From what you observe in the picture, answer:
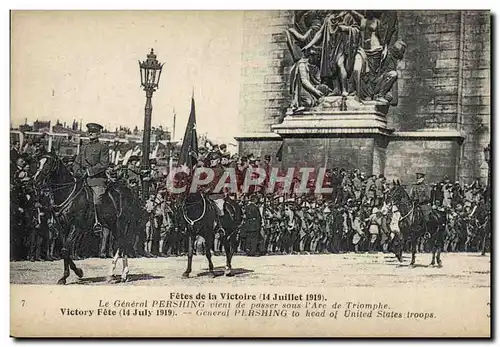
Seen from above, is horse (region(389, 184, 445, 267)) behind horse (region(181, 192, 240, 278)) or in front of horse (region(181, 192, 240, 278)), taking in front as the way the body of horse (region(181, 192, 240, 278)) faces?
behind

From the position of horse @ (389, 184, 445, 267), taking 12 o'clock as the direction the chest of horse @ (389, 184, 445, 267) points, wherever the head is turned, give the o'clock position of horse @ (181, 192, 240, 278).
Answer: horse @ (181, 192, 240, 278) is roughly at 1 o'clock from horse @ (389, 184, 445, 267).

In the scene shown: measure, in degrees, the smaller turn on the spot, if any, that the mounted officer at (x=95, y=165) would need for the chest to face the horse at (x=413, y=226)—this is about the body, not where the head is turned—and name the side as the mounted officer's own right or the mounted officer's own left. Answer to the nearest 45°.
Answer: approximately 135° to the mounted officer's own left

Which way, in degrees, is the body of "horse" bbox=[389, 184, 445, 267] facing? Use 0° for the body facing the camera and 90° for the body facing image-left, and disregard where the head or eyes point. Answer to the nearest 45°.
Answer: approximately 45°

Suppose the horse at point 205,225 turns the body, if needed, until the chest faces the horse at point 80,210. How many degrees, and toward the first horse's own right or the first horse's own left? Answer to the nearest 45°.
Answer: approximately 45° to the first horse's own right

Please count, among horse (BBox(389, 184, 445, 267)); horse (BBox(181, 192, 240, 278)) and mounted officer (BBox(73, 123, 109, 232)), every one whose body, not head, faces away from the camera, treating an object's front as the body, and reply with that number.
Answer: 0

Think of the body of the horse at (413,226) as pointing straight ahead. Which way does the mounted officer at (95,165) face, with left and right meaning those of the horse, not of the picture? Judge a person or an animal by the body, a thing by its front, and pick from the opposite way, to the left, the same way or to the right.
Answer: the same way

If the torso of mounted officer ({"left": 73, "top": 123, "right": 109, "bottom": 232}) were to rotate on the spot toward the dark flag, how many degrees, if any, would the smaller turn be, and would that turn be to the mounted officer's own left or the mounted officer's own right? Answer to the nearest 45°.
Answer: approximately 135° to the mounted officer's own left

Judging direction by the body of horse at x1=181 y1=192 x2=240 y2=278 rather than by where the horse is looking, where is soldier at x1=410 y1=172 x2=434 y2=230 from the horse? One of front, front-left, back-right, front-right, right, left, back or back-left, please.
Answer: back-left

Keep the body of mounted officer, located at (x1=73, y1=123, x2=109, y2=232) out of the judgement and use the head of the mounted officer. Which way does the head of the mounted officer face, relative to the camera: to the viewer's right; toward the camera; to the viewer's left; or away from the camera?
toward the camera

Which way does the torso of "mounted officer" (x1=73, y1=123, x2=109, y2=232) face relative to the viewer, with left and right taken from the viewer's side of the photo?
facing the viewer and to the left of the viewer
